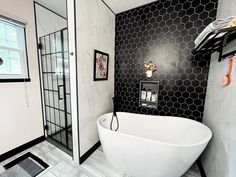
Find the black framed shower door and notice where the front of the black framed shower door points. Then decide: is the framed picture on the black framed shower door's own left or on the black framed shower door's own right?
on the black framed shower door's own left

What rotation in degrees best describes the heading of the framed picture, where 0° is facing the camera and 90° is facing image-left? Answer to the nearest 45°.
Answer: approximately 315°

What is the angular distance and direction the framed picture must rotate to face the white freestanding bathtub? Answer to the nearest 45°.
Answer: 0° — it already faces it

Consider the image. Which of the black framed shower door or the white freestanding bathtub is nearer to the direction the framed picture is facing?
the white freestanding bathtub

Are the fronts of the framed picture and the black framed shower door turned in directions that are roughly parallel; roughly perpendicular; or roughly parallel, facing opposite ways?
roughly perpendicular

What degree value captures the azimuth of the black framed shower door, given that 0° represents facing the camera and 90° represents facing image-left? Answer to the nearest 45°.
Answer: approximately 45°

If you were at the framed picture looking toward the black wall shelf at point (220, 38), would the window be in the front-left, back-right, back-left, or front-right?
back-right

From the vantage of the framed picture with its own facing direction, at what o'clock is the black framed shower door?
The black framed shower door is roughly at 5 o'clock from the framed picture.

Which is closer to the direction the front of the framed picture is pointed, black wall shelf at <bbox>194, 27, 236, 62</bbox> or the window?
the black wall shelf

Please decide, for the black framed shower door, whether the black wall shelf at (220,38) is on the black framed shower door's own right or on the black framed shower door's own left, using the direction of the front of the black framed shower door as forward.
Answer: on the black framed shower door's own left
